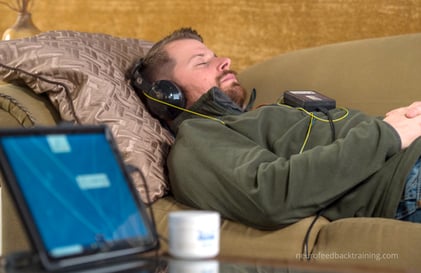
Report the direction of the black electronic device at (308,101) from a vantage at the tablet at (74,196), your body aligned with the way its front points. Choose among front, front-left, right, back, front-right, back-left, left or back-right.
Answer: left

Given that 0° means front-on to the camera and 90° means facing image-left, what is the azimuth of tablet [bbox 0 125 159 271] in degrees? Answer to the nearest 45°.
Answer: approximately 315°

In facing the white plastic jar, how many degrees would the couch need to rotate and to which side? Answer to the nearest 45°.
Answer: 0° — it already faces it

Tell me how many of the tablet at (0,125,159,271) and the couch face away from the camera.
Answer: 0

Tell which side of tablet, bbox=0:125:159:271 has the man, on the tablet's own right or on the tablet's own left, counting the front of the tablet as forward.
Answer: on the tablet's own left

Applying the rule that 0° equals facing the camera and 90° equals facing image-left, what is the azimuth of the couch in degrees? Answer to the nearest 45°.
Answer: approximately 0°

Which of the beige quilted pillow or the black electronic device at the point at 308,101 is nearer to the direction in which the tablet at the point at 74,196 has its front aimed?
the black electronic device
